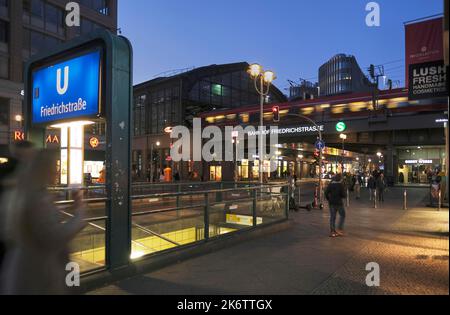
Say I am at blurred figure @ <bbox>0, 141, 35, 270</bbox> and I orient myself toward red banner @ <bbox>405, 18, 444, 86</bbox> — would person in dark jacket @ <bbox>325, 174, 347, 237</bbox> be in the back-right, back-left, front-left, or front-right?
front-left

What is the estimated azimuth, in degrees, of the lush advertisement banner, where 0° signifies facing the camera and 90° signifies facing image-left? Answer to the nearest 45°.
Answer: approximately 0°

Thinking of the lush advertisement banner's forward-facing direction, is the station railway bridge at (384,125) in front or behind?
behind
